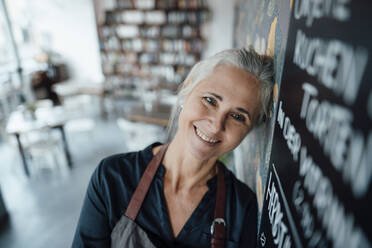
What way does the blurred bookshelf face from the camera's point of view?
toward the camera

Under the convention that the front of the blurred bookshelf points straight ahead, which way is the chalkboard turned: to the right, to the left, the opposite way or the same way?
to the right

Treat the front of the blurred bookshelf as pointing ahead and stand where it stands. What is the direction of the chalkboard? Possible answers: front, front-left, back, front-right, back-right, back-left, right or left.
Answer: front

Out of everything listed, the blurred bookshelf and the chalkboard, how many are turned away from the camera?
0

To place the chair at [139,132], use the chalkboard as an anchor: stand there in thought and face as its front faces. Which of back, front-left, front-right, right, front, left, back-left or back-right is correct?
right

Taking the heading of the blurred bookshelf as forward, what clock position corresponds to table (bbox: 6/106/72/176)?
The table is roughly at 1 o'clock from the blurred bookshelf.

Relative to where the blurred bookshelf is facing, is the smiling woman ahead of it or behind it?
ahead

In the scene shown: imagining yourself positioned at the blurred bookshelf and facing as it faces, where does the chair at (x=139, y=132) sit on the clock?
The chair is roughly at 12 o'clock from the blurred bookshelf.

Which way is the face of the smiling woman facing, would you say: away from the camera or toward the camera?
toward the camera

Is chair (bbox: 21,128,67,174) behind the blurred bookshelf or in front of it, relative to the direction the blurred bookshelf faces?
in front

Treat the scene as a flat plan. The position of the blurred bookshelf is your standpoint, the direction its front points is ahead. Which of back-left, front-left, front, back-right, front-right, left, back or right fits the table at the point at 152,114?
front
